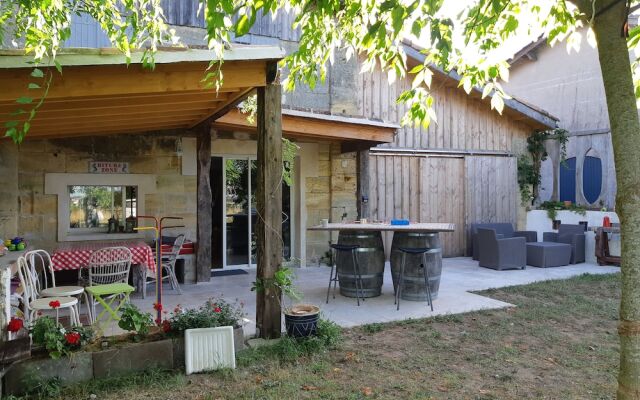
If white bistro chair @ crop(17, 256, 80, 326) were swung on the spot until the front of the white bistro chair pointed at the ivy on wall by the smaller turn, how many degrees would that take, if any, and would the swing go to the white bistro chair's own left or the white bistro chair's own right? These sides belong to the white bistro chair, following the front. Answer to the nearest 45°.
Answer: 0° — it already faces it

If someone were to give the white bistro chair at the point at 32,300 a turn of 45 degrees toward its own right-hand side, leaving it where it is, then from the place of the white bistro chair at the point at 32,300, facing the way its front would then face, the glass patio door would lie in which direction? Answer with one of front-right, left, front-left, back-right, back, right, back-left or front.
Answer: left

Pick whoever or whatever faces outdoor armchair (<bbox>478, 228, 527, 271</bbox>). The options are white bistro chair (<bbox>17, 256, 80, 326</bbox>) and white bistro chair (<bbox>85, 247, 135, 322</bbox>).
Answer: white bistro chair (<bbox>17, 256, 80, 326</bbox>)

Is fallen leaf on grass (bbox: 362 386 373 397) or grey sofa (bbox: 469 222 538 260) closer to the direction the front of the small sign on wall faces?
the fallen leaf on grass

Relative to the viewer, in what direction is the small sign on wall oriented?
toward the camera

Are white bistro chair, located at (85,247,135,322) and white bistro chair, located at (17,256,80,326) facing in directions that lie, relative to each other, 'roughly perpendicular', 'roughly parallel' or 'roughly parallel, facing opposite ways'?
roughly perpendicular

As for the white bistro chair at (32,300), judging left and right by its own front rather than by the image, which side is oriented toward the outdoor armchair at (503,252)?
front

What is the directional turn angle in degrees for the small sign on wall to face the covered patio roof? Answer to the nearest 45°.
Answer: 0° — it already faces it

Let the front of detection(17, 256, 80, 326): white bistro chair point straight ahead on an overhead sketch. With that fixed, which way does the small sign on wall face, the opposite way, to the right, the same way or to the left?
to the right

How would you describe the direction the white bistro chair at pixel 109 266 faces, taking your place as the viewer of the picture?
facing away from the viewer

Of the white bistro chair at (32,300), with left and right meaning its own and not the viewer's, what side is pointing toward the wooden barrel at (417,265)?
front

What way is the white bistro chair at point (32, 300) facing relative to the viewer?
to the viewer's right

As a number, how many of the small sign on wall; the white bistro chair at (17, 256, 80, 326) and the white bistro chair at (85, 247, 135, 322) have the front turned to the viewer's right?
1

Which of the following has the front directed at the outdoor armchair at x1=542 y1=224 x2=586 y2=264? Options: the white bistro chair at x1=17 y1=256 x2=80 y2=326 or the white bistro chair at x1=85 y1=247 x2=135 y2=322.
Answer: the white bistro chair at x1=17 y1=256 x2=80 y2=326

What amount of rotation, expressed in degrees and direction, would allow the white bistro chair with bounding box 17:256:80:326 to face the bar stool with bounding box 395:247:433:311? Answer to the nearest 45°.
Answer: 0° — it already faces it

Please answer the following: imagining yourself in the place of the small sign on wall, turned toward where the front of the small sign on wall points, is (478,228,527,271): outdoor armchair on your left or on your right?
on your left

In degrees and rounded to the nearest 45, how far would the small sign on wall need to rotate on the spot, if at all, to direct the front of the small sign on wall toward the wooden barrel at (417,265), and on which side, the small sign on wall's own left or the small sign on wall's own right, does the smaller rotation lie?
approximately 45° to the small sign on wall's own left
